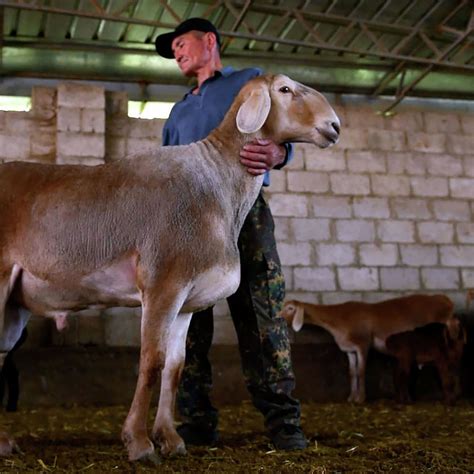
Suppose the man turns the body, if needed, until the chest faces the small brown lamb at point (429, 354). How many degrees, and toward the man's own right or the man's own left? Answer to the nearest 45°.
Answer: approximately 180°

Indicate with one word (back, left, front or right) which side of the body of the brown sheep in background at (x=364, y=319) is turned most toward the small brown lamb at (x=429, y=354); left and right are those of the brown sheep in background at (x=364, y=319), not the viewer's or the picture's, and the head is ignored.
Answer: back

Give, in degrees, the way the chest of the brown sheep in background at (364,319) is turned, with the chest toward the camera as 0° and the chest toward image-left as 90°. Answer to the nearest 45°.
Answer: approximately 90°
